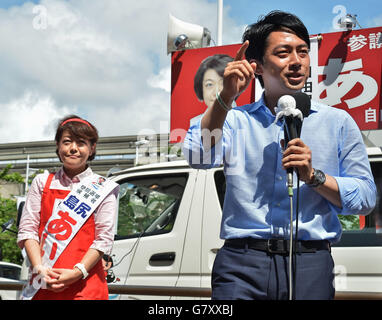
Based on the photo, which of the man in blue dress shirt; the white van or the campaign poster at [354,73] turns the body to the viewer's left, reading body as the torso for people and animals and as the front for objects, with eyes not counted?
the white van

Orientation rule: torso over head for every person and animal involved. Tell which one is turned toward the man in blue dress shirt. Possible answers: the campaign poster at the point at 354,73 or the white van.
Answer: the campaign poster

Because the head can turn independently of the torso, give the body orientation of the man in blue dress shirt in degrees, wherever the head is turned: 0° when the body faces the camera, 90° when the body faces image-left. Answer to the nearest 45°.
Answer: approximately 0°

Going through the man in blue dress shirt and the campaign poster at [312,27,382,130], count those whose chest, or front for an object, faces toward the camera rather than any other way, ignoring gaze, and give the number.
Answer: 2

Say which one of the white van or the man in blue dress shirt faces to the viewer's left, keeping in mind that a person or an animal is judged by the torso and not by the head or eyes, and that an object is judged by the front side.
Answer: the white van

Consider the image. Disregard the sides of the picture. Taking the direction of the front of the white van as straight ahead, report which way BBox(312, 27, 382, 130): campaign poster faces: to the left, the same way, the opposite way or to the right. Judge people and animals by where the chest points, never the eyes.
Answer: to the left

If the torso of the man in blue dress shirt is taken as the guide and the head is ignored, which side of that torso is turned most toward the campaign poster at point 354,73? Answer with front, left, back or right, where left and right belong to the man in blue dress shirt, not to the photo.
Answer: back

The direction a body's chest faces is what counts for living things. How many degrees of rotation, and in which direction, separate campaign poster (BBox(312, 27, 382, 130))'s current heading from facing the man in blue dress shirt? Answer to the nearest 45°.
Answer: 0° — it already faces them

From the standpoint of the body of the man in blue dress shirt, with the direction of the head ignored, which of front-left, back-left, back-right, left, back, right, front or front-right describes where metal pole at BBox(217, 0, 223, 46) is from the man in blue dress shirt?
back

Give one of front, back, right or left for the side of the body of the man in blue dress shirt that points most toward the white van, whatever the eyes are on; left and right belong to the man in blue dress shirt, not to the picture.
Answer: back

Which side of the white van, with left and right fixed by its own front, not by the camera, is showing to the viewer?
left
